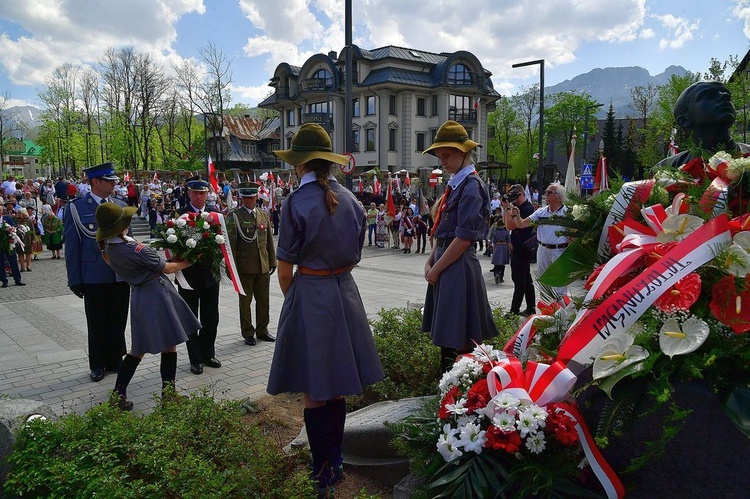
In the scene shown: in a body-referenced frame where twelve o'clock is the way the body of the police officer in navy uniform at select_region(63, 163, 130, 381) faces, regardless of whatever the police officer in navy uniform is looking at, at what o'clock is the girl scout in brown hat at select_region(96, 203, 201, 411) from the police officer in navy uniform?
The girl scout in brown hat is roughly at 1 o'clock from the police officer in navy uniform.

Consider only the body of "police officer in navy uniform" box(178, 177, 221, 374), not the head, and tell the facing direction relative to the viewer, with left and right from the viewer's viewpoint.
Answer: facing the viewer

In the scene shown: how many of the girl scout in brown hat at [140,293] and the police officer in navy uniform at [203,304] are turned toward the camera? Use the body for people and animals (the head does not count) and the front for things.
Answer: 1

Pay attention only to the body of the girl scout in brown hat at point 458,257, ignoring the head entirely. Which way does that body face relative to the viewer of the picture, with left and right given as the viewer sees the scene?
facing the viewer and to the left of the viewer

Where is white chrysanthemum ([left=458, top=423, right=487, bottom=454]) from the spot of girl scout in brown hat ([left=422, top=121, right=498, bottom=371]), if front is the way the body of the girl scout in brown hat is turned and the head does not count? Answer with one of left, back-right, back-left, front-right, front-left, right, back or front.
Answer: front-left

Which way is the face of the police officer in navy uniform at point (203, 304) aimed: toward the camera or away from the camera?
toward the camera

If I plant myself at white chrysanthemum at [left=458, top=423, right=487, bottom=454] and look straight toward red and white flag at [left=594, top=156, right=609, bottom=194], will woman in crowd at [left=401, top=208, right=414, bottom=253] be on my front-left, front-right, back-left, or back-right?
front-left

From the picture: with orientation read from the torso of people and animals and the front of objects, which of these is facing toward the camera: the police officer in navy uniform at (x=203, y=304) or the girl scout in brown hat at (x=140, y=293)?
the police officer in navy uniform

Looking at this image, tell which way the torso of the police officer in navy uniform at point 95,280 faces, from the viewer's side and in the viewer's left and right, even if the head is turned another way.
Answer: facing the viewer and to the right of the viewer

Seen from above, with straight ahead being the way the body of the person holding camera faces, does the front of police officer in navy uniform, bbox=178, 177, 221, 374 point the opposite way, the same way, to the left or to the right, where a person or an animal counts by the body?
to the left

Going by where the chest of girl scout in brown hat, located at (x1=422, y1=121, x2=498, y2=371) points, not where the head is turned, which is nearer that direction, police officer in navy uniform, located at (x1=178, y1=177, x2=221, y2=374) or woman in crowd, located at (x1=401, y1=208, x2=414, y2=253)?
the police officer in navy uniform

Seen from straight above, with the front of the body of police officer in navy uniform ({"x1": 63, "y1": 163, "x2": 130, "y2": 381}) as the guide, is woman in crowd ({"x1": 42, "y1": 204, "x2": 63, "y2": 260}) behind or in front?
behind

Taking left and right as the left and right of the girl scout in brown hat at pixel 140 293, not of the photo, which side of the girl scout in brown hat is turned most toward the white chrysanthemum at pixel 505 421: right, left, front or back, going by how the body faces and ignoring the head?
right
